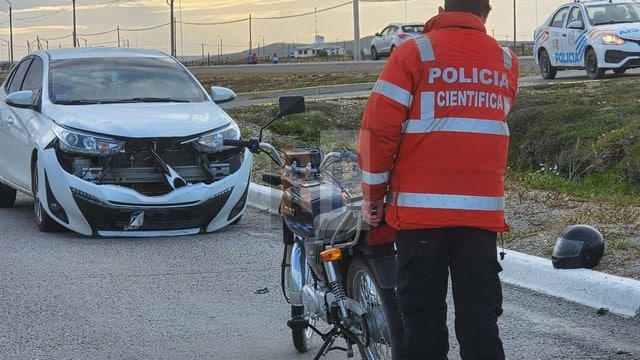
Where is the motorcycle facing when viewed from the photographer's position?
facing away from the viewer and to the left of the viewer

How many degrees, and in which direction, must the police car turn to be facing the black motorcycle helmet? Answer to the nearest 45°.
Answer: approximately 45° to its right

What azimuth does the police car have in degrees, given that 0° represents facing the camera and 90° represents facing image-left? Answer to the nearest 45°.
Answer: approximately 315°

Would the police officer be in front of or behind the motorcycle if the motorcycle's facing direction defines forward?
behind

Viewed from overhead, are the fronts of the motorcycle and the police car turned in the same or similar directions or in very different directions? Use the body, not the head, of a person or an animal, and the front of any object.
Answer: very different directions
